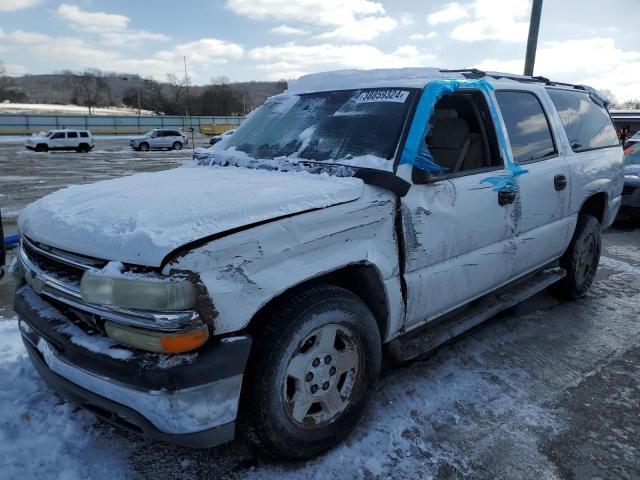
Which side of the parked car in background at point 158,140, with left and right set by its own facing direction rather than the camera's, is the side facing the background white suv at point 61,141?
front

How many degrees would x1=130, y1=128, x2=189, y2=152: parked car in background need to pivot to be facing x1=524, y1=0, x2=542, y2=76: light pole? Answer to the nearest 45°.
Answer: approximately 90° to its left

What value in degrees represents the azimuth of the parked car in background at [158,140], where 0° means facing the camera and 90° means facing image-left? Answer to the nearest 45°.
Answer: approximately 90°

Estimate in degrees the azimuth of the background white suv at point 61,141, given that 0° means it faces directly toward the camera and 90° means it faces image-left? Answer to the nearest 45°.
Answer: approximately 90°

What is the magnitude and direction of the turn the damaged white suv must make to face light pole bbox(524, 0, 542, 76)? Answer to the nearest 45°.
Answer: approximately 180°

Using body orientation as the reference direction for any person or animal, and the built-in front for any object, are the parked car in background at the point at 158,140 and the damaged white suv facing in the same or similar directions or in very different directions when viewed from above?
same or similar directions

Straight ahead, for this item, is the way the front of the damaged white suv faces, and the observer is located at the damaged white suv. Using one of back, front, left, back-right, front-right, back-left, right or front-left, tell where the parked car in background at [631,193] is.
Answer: back

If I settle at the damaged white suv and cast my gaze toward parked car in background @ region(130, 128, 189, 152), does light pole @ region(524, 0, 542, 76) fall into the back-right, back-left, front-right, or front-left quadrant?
front-right

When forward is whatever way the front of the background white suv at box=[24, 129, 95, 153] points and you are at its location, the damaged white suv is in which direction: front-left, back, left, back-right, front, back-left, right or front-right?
left

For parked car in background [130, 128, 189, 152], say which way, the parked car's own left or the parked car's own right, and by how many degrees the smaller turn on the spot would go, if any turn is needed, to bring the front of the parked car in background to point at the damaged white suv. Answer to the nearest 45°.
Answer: approximately 90° to the parked car's own left

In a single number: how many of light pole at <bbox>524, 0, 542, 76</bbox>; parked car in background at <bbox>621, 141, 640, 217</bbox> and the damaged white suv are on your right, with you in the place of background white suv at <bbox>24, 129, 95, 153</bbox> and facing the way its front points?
0

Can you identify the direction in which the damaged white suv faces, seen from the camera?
facing the viewer and to the left of the viewer

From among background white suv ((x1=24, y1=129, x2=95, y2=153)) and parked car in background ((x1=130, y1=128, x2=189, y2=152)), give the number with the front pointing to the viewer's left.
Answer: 2

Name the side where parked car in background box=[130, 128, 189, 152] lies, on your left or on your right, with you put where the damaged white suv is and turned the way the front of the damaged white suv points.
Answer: on your right
